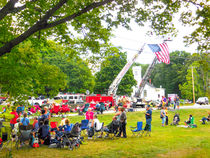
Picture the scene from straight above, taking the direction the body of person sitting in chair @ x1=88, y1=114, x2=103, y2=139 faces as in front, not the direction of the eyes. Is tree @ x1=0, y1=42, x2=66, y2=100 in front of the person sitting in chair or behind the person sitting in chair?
in front

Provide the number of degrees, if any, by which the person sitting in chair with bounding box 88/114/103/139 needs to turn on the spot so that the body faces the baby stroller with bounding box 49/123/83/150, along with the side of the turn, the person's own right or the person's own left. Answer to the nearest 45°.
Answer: approximately 45° to the person's own left

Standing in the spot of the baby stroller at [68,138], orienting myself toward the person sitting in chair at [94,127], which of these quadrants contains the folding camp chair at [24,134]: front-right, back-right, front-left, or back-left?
back-left
